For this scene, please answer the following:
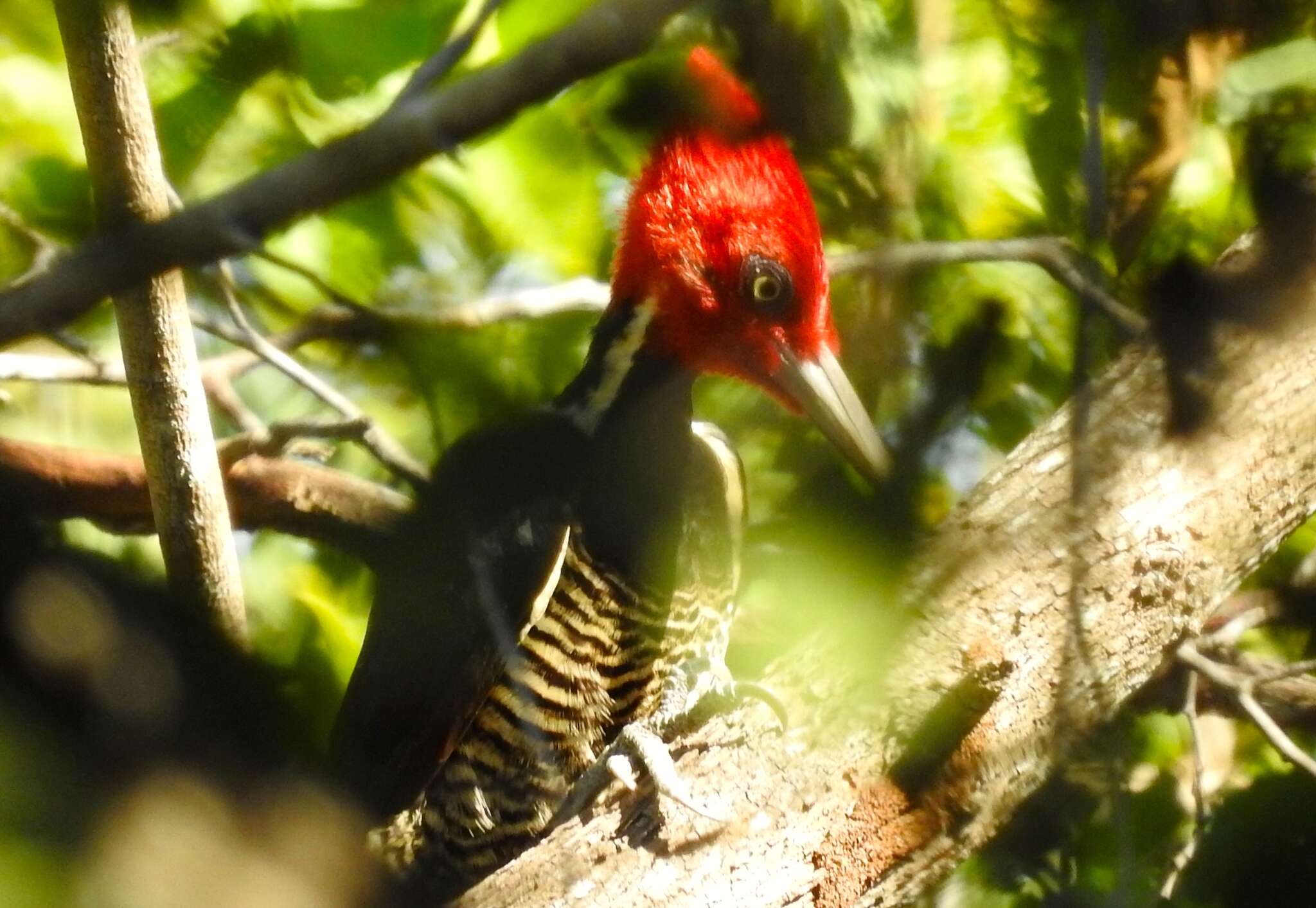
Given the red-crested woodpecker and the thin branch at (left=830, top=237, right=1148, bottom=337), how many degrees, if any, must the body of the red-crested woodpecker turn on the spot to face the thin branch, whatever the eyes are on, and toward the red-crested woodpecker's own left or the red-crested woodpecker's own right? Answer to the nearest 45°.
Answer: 0° — it already faces it

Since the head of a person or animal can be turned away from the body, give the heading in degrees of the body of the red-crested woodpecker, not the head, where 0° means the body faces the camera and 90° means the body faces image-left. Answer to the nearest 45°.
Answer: approximately 315°
